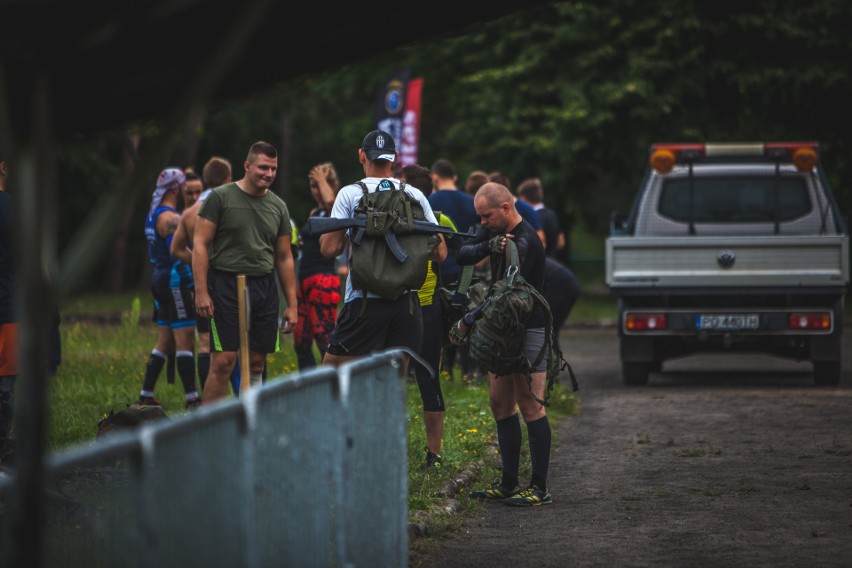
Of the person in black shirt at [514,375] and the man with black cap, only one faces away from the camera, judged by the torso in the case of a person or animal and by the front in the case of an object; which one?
the man with black cap

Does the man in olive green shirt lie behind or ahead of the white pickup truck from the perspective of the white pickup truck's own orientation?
behind

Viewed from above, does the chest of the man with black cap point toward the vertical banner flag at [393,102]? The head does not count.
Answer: yes

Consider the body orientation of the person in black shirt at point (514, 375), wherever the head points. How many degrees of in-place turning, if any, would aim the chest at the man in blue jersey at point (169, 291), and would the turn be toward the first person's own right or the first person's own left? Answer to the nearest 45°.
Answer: approximately 90° to the first person's own right

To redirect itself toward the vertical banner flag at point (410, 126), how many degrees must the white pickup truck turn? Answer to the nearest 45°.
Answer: approximately 45° to its left

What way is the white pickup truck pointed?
away from the camera

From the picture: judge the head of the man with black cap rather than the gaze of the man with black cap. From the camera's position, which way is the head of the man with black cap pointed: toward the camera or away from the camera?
away from the camera

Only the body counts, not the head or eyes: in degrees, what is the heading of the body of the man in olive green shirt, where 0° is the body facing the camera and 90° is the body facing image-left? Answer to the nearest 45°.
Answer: approximately 315°

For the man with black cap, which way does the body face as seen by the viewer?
away from the camera

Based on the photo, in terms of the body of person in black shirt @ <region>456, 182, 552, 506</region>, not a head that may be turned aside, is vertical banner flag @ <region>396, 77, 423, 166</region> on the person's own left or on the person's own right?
on the person's own right

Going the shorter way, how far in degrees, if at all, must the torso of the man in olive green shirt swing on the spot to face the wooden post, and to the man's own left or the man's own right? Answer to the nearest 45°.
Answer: approximately 45° to the man's own right
